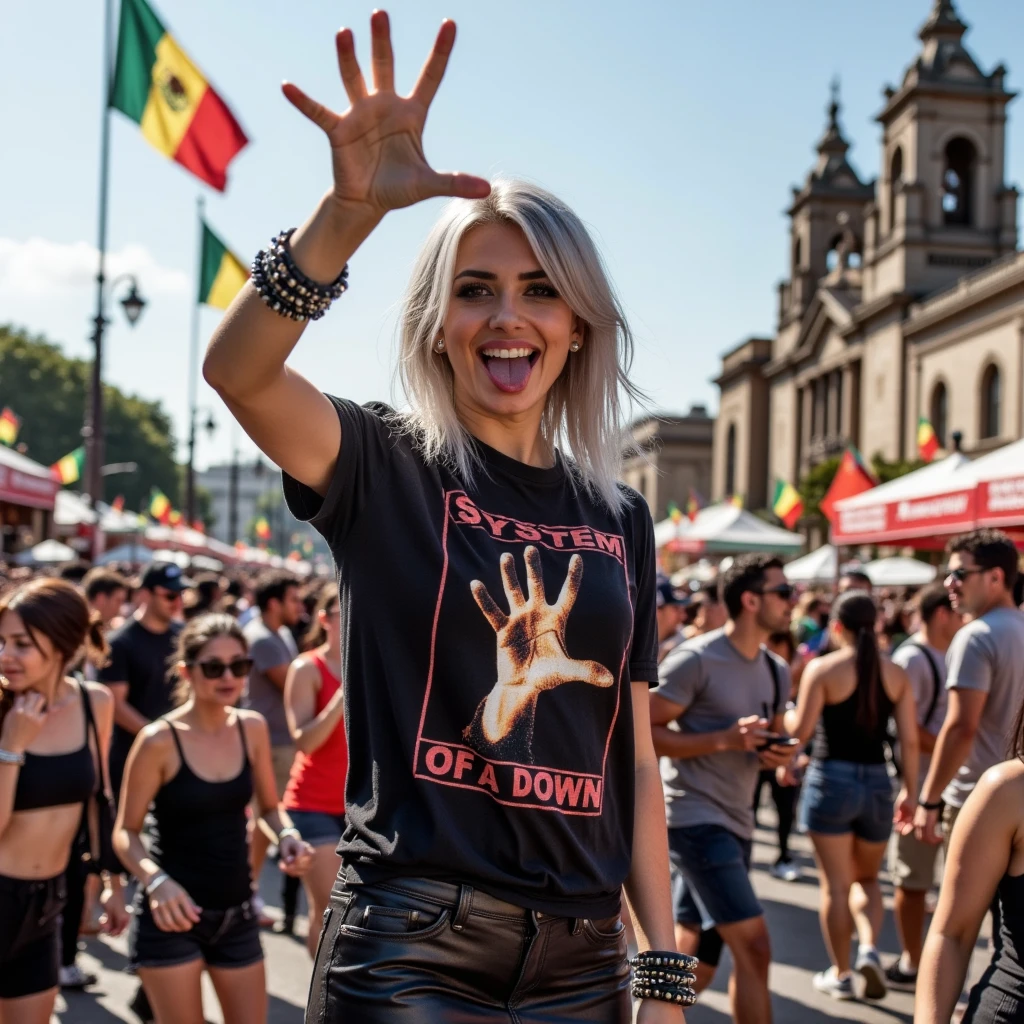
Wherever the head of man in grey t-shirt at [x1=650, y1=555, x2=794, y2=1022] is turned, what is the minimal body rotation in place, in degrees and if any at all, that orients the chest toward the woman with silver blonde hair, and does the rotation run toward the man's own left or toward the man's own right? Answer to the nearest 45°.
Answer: approximately 45° to the man's own right

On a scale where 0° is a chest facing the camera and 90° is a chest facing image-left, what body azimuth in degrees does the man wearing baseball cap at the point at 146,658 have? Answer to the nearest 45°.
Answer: approximately 315°

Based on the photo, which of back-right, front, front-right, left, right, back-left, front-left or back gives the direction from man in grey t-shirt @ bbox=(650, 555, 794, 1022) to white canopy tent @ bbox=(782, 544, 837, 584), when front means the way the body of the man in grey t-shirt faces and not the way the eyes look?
back-left

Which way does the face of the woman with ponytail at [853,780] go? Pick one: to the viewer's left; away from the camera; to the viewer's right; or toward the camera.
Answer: away from the camera

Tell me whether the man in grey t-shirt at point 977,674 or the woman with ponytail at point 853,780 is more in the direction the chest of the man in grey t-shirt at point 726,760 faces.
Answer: the man in grey t-shirt

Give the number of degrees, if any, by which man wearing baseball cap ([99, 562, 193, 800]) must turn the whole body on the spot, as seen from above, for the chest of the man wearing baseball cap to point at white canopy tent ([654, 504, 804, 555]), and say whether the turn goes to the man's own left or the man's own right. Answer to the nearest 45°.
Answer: approximately 90° to the man's own left

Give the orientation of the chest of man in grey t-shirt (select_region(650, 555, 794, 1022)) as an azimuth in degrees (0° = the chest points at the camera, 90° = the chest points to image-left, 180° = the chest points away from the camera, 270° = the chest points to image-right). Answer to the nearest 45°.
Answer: approximately 315°
